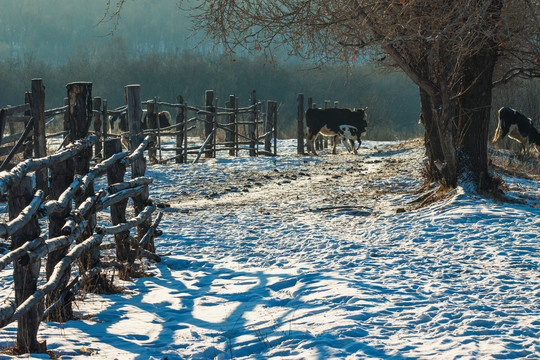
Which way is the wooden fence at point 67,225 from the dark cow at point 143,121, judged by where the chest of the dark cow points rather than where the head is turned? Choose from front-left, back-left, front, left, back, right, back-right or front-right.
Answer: left
